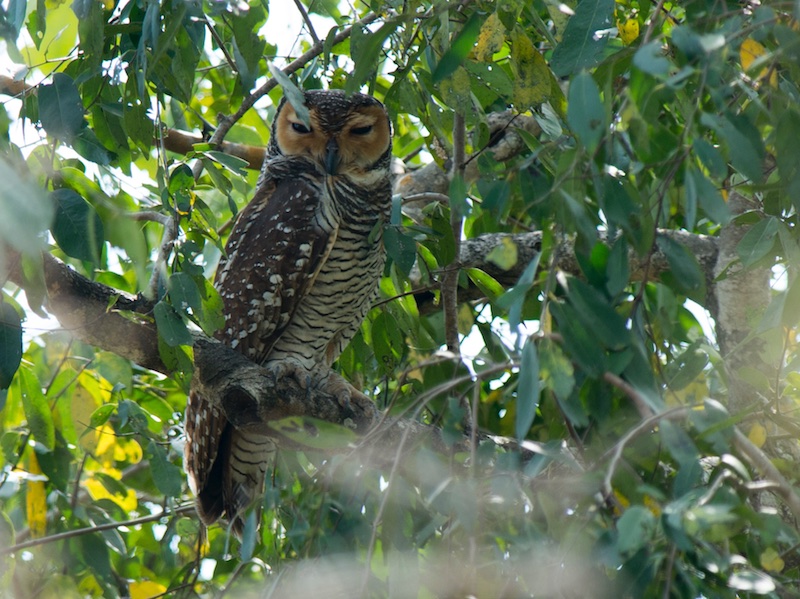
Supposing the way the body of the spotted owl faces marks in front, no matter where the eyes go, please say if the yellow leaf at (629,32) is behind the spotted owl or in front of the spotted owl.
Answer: in front

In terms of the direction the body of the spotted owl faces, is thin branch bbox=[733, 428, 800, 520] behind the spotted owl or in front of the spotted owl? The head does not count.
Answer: in front

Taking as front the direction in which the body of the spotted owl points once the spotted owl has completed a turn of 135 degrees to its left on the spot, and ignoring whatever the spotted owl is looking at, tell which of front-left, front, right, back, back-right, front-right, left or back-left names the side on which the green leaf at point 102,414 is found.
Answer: back-left

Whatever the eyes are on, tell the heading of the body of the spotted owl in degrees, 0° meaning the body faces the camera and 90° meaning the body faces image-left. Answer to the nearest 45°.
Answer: approximately 315°

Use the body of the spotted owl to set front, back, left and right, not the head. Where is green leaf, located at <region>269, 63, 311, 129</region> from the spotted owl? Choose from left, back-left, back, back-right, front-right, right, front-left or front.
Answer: front-right

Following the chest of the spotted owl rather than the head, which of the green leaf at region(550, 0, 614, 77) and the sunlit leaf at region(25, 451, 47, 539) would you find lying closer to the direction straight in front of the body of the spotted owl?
the green leaf

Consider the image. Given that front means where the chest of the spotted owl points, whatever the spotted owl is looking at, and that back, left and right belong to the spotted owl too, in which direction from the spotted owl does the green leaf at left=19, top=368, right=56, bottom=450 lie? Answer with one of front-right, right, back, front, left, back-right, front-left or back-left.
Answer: right

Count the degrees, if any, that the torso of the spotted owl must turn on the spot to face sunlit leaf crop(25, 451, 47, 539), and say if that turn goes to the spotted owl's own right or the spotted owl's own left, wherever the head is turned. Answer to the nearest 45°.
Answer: approximately 135° to the spotted owl's own right
